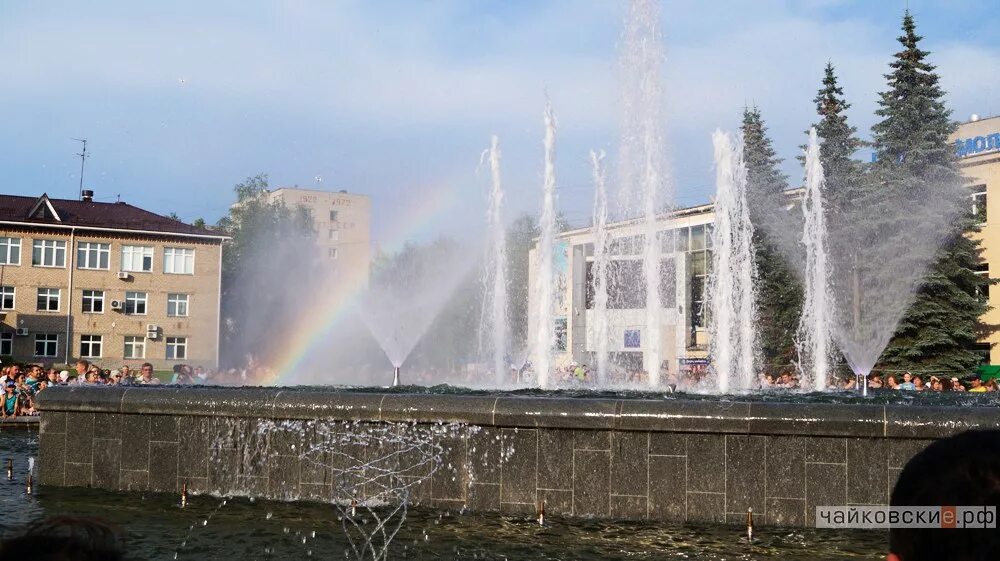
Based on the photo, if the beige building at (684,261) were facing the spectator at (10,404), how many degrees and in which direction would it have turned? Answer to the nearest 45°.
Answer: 0° — it already faces them

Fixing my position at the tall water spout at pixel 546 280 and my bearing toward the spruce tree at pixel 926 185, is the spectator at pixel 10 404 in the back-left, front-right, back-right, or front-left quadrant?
back-left

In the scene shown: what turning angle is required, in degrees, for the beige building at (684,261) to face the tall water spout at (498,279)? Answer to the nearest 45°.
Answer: approximately 45° to its left

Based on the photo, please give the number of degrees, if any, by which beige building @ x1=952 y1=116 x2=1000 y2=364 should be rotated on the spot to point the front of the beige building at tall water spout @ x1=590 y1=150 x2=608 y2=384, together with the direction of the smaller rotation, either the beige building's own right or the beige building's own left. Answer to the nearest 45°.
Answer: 0° — it already faces it

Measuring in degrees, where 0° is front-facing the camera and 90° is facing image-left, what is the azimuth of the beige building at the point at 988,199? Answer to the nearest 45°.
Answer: approximately 45°

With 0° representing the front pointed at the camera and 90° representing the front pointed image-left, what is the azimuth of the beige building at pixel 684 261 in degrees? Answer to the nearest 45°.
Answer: approximately 45°

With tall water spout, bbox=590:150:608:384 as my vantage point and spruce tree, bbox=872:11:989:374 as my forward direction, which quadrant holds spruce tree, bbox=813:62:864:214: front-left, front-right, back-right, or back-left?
front-left

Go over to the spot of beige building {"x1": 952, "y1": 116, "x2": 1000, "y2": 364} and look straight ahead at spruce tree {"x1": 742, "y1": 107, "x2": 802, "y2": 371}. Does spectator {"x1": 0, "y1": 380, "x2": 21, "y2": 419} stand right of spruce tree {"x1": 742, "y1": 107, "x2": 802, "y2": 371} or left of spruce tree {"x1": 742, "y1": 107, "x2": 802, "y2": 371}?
left

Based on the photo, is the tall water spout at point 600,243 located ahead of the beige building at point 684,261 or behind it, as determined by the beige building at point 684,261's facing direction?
ahead
